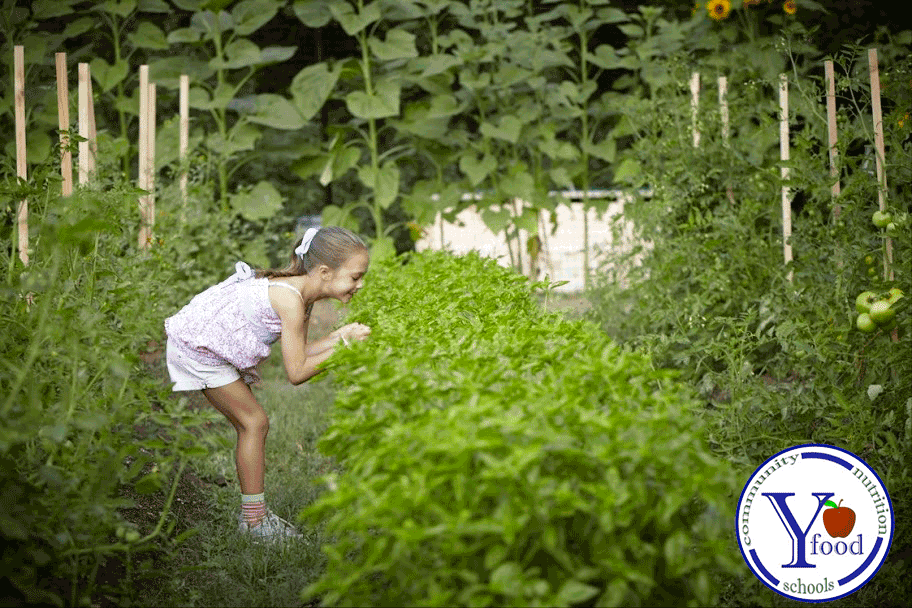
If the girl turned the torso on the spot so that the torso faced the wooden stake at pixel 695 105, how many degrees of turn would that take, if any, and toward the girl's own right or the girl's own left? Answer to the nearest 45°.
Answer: approximately 45° to the girl's own left

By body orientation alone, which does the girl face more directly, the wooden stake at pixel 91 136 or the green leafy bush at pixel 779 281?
the green leafy bush

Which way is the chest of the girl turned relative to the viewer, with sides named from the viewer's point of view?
facing to the right of the viewer

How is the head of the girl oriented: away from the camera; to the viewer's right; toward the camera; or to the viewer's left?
to the viewer's right

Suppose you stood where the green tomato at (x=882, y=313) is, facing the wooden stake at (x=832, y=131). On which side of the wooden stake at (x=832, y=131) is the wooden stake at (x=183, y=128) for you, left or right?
left

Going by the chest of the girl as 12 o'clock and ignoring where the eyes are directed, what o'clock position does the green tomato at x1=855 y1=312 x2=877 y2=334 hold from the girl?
The green tomato is roughly at 1 o'clock from the girl.

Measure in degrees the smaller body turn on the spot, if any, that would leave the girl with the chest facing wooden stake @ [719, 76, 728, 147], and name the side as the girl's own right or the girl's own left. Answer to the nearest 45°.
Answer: approximately 45° to the girl's own left
